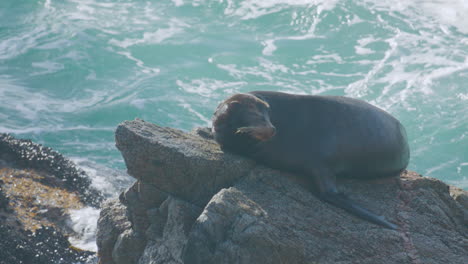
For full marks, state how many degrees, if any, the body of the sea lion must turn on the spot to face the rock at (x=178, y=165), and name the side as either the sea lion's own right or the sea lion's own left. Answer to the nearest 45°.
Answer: approximately 45° to the sea lion's own left

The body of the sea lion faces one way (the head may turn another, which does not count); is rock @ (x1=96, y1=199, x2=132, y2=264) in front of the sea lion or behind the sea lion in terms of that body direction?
in front

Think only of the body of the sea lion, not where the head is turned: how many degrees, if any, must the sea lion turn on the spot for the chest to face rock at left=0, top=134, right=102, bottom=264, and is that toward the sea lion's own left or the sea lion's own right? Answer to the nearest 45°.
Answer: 0° — it already faces it

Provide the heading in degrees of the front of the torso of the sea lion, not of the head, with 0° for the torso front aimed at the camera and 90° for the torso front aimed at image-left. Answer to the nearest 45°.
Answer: approximately 90°

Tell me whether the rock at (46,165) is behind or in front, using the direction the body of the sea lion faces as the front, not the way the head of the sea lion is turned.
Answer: in front
